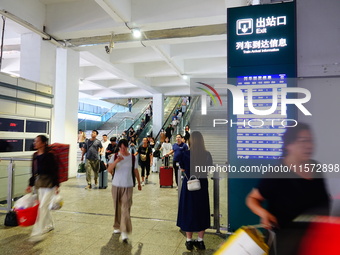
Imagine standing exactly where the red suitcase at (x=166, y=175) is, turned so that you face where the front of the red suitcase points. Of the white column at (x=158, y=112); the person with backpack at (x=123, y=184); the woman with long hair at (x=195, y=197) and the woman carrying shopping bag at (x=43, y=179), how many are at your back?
1

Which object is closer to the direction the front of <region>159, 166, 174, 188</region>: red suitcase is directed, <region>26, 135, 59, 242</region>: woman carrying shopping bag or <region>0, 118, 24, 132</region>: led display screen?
the woman carrying shopping bag

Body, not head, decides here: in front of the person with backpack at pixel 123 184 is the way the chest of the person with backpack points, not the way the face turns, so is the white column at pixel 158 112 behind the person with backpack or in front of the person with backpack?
behind

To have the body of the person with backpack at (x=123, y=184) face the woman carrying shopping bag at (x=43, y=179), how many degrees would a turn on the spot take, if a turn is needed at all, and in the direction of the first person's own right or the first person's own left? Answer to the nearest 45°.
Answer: approximately 90° to the first person's own right

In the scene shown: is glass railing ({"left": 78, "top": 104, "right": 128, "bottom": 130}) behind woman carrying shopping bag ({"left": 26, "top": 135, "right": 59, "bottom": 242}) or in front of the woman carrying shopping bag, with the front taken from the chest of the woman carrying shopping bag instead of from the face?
behind

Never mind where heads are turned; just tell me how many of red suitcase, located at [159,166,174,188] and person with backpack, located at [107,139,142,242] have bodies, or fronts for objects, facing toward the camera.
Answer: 2

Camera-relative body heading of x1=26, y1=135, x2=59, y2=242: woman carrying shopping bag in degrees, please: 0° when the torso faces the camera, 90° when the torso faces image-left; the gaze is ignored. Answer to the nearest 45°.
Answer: approximately 45°

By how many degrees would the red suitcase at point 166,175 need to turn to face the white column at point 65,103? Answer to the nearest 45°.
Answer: approximately 90° to its right

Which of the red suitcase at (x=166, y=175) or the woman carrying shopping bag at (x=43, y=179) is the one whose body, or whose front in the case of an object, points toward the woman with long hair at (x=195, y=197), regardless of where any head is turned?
the red suitcase

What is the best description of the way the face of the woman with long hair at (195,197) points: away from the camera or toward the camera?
away from the camera

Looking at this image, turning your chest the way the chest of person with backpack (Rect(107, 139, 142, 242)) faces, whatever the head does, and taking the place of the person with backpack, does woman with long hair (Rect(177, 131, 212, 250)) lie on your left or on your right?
on your left

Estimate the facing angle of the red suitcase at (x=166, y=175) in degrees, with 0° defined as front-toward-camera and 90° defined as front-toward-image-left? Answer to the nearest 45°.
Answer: approximately 0°

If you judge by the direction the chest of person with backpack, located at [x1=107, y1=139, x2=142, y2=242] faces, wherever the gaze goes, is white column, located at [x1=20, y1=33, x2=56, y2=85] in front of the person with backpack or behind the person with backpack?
behind

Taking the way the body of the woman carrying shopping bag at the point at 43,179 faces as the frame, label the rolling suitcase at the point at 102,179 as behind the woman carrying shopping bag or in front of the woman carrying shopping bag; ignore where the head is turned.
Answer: behind
